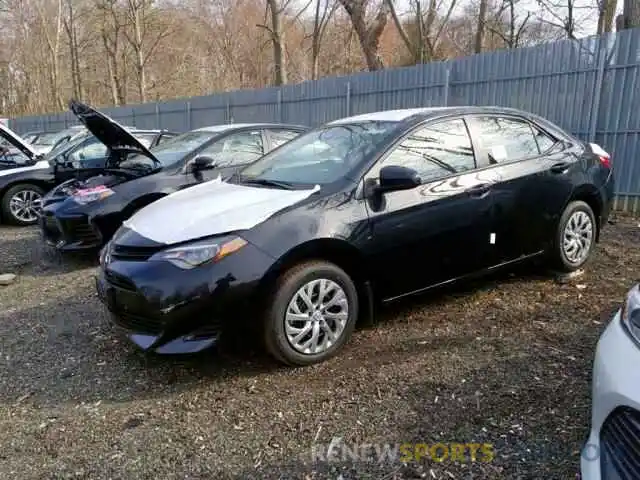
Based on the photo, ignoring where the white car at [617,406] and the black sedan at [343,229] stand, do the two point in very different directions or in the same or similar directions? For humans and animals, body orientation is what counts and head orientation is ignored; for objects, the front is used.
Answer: same or similar directions

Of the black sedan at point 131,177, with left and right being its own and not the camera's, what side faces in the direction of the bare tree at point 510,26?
back

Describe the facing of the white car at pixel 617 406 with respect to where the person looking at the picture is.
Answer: facing the viewer and to the left of the viewer

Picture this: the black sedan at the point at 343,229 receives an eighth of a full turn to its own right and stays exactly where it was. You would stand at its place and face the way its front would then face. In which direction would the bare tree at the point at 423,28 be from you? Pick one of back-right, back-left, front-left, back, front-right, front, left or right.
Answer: right

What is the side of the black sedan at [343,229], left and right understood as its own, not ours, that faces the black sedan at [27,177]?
right

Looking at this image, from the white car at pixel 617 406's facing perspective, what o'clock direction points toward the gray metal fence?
The gray metal fence is roughly at 4 o'clock from the white car.

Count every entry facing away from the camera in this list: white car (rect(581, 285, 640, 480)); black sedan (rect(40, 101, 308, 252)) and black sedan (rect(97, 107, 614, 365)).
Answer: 0

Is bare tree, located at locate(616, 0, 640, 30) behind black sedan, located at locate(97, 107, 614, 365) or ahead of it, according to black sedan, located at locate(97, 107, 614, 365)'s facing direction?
behind

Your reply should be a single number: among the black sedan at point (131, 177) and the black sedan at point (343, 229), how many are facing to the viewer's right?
0

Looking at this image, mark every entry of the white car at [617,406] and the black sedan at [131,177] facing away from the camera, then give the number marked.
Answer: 0

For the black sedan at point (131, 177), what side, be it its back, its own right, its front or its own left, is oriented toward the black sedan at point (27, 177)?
right

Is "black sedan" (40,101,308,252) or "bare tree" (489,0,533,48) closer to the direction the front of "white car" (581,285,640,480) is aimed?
the black sedan

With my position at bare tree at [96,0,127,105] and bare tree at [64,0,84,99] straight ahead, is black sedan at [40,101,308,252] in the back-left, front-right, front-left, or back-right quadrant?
back-left

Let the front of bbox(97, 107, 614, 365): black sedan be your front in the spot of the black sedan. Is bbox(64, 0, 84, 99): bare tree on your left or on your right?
on your right
